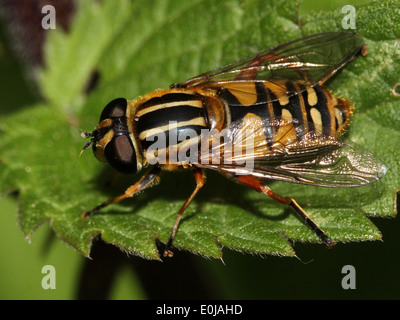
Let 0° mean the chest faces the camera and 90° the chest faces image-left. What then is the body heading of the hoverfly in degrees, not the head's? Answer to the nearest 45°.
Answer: approximately 90°
